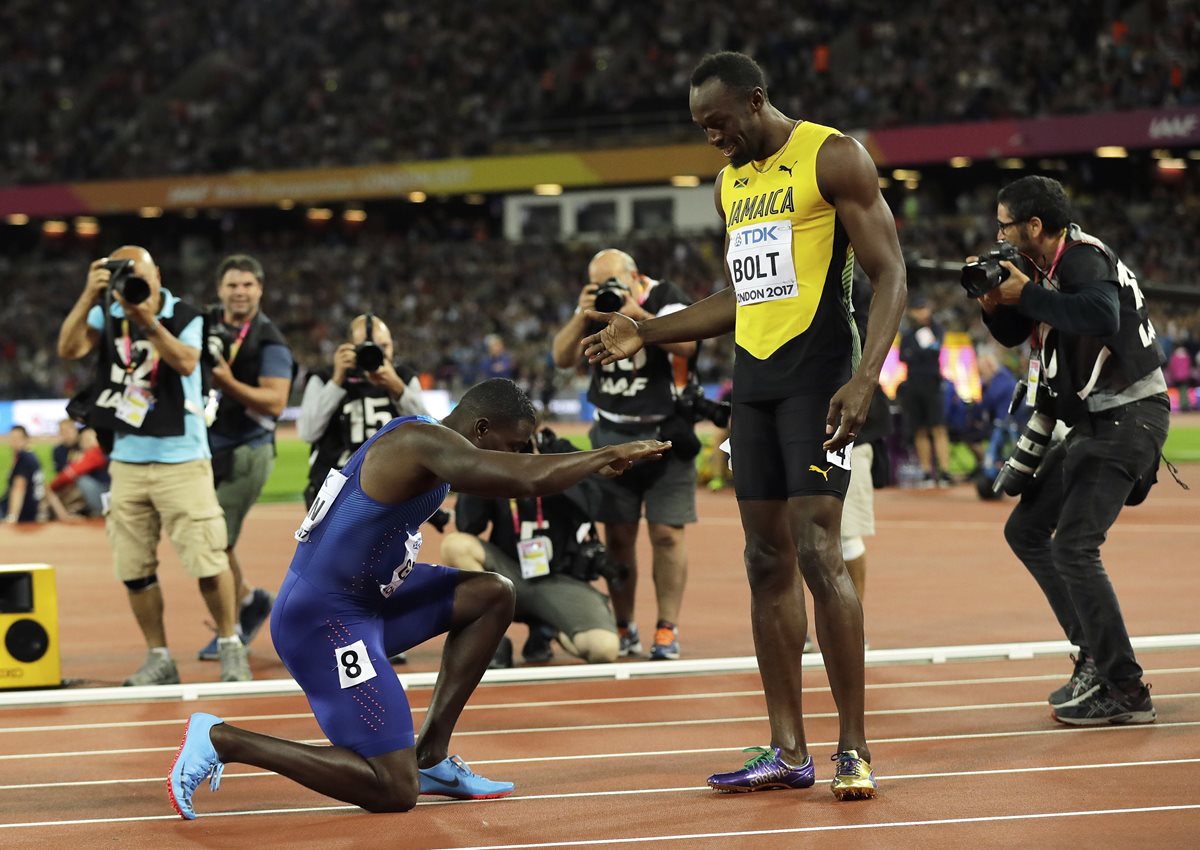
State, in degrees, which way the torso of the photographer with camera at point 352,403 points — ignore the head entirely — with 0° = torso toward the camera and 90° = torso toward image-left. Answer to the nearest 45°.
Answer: approximately 0°

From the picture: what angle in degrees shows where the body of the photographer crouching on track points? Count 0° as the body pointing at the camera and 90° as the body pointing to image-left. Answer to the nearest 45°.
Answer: approximately 0°

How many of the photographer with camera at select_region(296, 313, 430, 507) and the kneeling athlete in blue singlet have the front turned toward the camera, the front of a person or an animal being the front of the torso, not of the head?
1

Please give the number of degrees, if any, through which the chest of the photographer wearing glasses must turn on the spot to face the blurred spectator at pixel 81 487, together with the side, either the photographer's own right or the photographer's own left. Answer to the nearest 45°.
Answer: approximately 45° to the photographer's own right

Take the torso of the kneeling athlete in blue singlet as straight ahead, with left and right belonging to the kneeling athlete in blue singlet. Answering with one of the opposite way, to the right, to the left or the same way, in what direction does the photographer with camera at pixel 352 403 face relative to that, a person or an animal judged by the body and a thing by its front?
to the right

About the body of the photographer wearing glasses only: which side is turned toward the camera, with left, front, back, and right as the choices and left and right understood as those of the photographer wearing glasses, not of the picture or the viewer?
left

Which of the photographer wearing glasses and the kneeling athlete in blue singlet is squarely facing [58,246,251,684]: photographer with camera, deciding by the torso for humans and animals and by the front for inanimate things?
the photographer wearing glasses

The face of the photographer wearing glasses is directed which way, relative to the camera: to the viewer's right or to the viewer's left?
to the viewer's left

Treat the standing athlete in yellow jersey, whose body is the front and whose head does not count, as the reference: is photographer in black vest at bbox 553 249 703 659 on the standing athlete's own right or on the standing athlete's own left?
on the standing athlete's own right

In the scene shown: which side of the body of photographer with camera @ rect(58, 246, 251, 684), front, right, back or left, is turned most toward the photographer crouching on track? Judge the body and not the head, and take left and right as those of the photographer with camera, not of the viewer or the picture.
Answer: left

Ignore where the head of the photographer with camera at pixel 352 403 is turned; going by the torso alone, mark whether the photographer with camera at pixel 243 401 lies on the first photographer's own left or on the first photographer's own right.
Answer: on the first photographer's own right

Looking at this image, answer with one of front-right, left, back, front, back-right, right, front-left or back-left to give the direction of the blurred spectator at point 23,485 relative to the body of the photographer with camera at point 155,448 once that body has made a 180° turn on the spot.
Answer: front

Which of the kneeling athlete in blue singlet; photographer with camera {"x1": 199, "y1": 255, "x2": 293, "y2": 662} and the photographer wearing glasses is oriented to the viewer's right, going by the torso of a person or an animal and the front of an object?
the kneeling athlete in blue singlet

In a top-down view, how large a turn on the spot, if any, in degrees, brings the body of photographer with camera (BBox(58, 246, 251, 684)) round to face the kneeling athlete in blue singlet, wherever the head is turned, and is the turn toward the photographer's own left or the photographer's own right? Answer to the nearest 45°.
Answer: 0° — they already face them
